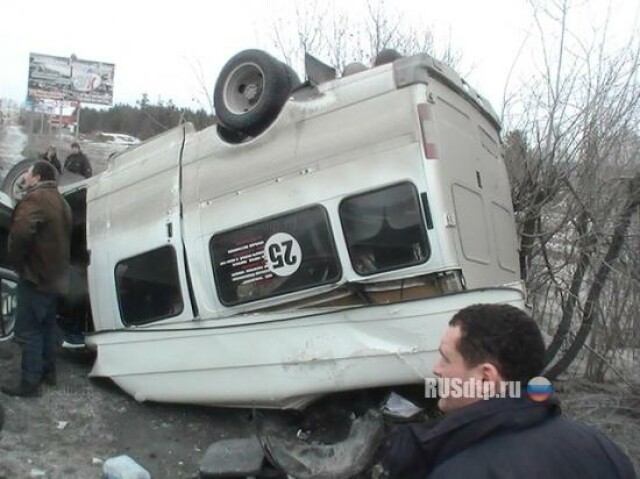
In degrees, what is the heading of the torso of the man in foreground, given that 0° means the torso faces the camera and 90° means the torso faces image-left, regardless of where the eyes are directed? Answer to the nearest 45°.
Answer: approximately 135°

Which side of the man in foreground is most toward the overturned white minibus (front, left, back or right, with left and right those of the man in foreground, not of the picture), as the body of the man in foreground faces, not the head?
front

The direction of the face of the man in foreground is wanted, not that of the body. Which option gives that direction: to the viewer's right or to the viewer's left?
to the viewer's left

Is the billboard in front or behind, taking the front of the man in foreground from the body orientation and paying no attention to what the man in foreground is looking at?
in front

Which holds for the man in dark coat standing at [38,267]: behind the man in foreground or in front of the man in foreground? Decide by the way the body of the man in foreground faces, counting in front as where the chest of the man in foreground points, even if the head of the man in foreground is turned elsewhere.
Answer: in front

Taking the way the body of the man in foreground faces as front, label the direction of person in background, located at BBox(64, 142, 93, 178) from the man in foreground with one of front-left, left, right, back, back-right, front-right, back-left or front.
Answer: front

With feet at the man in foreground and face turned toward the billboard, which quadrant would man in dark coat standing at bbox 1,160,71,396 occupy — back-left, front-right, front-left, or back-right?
front-left
